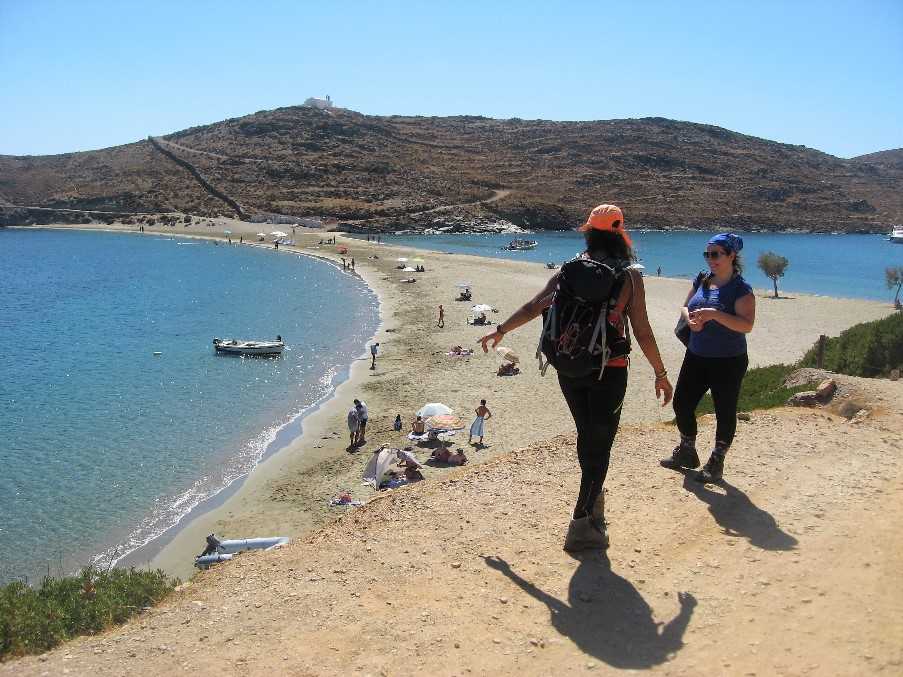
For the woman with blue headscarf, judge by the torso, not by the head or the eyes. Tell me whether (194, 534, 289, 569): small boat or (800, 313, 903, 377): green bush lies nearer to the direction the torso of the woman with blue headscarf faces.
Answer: the small boat

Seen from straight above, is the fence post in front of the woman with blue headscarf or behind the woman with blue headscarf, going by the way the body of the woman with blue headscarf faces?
behind

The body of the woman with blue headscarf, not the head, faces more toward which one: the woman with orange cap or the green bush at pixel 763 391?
the woman with orange cap

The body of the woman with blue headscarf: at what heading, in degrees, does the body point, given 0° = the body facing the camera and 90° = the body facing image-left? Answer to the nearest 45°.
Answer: approximately 45°

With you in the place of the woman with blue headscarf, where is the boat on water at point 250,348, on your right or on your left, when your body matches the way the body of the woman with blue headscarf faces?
on your right

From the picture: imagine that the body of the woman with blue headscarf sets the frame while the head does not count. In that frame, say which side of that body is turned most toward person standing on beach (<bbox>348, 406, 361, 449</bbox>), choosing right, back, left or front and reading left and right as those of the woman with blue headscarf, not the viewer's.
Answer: right

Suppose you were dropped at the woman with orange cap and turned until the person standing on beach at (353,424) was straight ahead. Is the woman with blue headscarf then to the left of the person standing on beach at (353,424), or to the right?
right
